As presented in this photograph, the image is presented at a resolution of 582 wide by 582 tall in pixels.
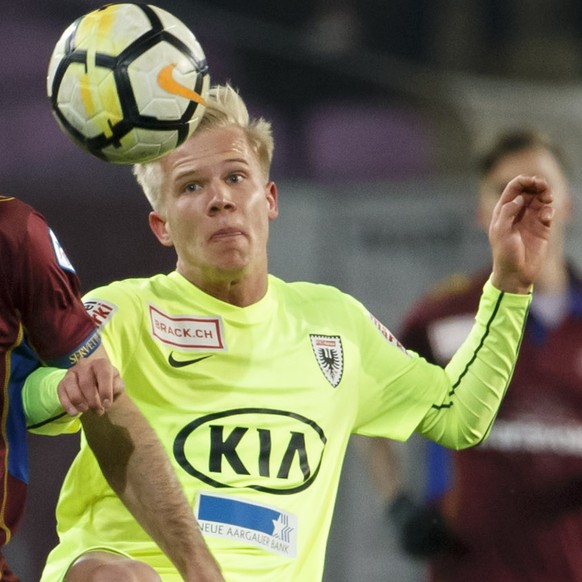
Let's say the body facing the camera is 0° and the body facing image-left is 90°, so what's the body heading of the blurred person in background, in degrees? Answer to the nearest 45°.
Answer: approximately 0°

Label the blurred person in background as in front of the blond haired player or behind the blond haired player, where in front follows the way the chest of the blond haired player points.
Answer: behind

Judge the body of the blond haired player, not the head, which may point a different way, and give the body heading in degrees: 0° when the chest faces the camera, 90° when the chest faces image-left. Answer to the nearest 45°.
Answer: approximately 0°

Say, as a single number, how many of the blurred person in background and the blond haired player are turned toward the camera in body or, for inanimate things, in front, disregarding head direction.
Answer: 2

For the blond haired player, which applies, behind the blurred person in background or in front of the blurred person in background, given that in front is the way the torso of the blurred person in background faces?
in front

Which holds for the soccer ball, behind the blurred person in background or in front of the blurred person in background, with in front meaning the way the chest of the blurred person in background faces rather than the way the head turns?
in front
